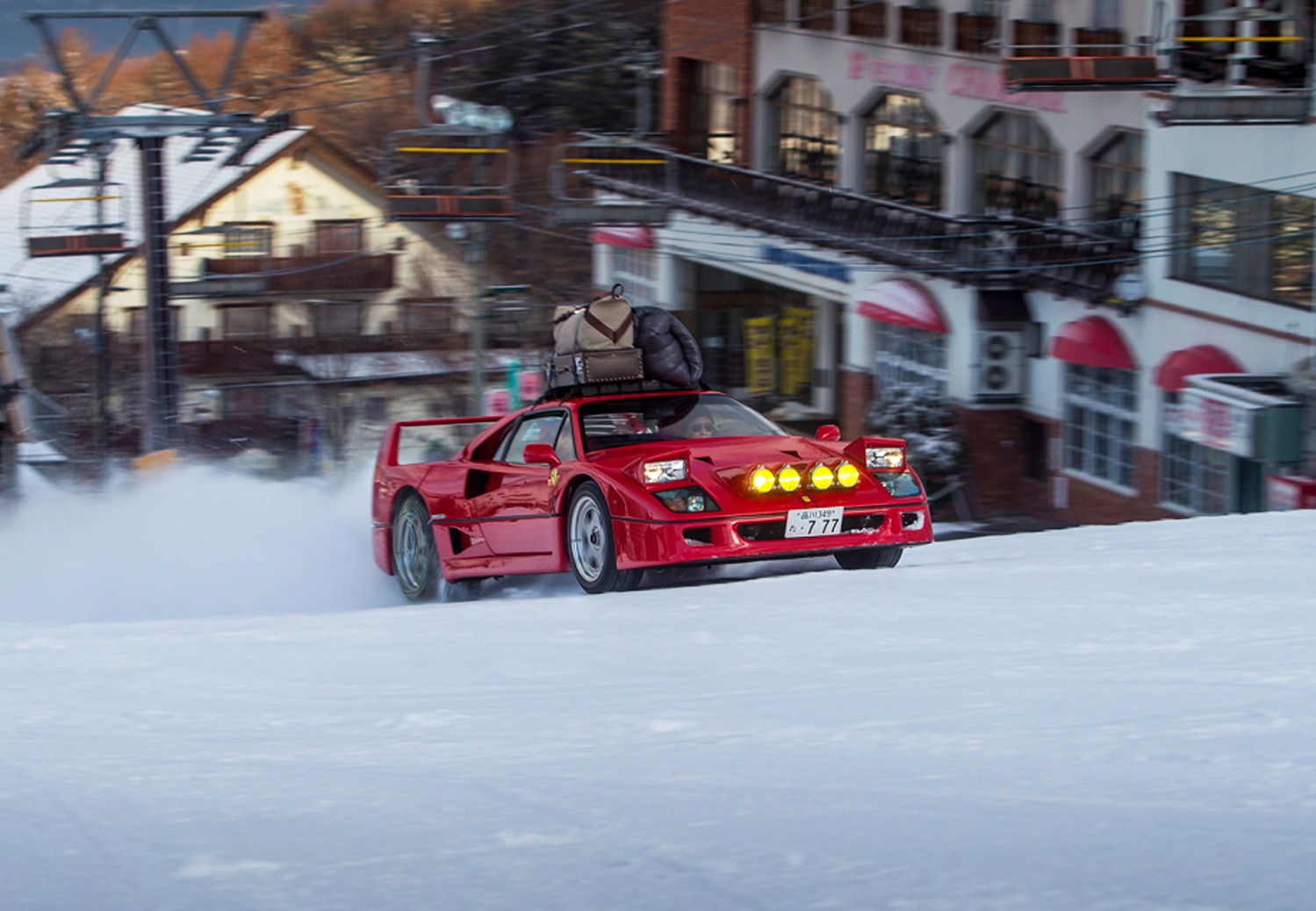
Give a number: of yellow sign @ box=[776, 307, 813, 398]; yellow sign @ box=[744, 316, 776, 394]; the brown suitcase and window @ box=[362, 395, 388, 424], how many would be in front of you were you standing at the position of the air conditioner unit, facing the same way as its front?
1

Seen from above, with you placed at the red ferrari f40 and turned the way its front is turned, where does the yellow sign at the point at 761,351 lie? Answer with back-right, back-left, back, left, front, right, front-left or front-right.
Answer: back-left

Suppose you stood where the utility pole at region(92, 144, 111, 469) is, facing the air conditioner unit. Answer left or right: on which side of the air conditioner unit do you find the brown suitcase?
right

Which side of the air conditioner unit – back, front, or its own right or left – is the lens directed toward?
front

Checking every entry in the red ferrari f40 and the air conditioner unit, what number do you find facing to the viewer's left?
0

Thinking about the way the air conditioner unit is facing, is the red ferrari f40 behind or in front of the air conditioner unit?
in front

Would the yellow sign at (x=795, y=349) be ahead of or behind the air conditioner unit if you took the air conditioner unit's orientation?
behind

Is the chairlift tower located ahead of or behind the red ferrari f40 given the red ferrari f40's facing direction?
behind

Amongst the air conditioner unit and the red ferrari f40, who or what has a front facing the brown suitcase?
the air conditioner unit

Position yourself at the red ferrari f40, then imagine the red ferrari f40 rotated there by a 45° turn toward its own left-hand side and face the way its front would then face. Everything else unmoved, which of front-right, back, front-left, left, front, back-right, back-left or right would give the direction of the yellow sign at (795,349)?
left

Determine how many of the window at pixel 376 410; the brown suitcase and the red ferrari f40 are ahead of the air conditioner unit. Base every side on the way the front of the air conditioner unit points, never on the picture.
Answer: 2

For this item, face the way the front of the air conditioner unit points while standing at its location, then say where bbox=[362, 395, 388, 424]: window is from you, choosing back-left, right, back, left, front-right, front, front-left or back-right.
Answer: back-right

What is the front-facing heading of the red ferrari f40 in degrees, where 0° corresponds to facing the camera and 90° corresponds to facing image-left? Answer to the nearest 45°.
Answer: approximately 315°

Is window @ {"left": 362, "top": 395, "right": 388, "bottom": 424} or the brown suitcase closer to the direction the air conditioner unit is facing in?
the brown suitcase
